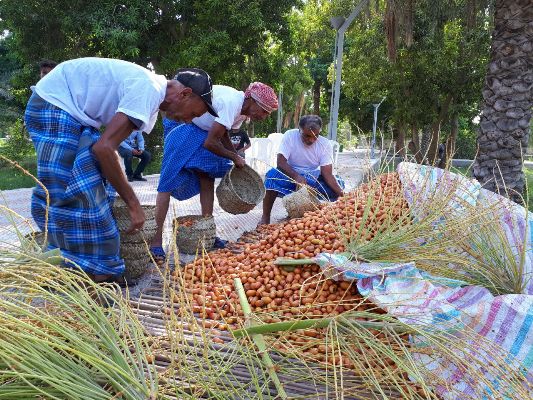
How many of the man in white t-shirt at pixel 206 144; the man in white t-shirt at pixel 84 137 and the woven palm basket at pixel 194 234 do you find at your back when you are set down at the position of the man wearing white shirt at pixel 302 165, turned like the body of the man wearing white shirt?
0

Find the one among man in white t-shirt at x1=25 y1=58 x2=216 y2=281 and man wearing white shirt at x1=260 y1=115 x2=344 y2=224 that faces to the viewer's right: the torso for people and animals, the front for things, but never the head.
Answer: the man in white t-shirt

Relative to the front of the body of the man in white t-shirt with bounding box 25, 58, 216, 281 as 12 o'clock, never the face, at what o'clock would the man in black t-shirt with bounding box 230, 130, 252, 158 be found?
The man in black t-shirt is roughly at 10 o'clock from the man in white t-shirt.

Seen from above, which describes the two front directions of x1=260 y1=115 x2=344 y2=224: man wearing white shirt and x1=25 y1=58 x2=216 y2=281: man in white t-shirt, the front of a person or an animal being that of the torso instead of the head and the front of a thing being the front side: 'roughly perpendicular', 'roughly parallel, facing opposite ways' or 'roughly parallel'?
roughly perpendicular

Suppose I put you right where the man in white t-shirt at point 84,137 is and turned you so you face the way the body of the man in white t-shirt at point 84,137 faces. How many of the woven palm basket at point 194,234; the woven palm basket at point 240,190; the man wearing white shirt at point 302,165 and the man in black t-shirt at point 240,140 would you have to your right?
0

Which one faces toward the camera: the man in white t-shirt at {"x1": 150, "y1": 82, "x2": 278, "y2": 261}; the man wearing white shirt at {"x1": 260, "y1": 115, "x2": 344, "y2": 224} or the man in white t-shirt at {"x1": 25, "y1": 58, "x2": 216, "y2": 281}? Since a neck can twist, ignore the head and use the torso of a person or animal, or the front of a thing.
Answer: the man wearing white shirt

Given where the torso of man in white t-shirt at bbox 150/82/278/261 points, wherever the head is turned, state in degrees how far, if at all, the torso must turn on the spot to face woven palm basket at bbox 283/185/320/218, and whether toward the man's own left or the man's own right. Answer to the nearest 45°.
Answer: approximately 45° to the man's own left

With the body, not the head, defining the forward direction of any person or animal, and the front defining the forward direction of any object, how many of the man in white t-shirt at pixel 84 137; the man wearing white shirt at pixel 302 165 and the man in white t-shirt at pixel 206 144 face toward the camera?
1

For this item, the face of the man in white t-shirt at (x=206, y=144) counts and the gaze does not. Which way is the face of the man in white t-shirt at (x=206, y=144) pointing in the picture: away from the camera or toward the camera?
toward the camera

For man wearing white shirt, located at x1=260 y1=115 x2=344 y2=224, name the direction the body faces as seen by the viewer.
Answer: toward the camera

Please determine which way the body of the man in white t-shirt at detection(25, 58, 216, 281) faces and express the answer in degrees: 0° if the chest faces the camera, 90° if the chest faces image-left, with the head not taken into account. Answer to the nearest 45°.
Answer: approximately 270°

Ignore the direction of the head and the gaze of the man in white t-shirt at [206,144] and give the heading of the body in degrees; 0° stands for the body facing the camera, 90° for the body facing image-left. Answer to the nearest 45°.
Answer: approximately 270°

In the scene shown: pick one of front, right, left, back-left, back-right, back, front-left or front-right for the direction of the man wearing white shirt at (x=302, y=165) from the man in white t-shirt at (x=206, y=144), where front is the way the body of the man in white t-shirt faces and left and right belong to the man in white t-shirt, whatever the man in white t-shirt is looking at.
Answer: front-left

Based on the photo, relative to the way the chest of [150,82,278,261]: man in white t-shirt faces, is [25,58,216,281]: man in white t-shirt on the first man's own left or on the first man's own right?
on the first man's own right

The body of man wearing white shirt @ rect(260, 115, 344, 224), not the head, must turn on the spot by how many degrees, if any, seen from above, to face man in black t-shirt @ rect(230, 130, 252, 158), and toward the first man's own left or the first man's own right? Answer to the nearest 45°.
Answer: approximately 135° to the first man's own right

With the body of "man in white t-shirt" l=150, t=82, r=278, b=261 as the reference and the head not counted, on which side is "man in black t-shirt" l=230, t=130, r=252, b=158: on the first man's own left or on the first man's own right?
on the first man's own left

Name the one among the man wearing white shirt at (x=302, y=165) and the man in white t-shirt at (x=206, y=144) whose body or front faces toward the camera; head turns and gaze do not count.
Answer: the man wearing white shirt

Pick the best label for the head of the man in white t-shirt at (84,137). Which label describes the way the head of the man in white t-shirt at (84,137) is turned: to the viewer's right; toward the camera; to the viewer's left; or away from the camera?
to the viewer's right
